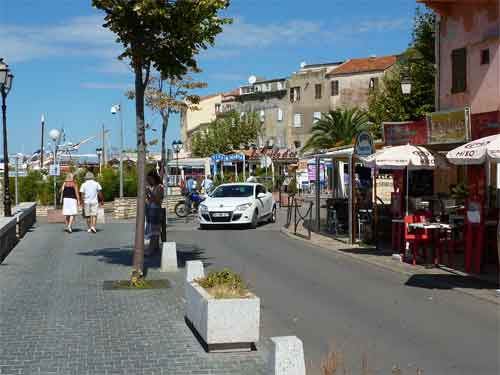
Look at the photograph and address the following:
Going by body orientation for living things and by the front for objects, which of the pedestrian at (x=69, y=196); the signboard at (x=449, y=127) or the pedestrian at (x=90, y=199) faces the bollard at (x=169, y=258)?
the signboard

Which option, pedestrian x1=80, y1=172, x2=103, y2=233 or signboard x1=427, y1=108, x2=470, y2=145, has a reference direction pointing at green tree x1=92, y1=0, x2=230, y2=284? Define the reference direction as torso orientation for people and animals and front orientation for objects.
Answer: the signboard

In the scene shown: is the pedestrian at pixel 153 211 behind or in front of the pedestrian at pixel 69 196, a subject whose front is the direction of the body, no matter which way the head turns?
behind

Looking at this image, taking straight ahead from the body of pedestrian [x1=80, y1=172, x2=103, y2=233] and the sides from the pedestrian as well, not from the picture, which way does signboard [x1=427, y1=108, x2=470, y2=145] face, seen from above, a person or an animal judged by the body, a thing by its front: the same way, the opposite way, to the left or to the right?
to the left

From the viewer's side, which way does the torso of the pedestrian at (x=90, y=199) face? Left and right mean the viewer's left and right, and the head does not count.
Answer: facing away from the viewer

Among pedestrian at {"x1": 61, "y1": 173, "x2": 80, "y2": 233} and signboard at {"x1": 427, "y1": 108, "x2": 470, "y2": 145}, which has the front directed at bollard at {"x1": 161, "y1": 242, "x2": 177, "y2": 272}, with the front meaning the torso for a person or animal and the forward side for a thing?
the signboard

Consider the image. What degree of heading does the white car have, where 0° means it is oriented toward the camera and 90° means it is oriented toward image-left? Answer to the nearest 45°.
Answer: approximately 45°

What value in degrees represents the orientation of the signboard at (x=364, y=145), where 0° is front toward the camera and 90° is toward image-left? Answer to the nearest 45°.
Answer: approximately 0°

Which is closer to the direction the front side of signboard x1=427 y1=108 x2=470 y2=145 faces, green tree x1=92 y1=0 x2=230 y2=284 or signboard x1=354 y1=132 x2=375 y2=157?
the green tree

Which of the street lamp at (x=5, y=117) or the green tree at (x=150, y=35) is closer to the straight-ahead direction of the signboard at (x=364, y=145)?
the green tree

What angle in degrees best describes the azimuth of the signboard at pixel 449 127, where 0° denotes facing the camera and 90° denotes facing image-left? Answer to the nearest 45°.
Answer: approximately 45°
